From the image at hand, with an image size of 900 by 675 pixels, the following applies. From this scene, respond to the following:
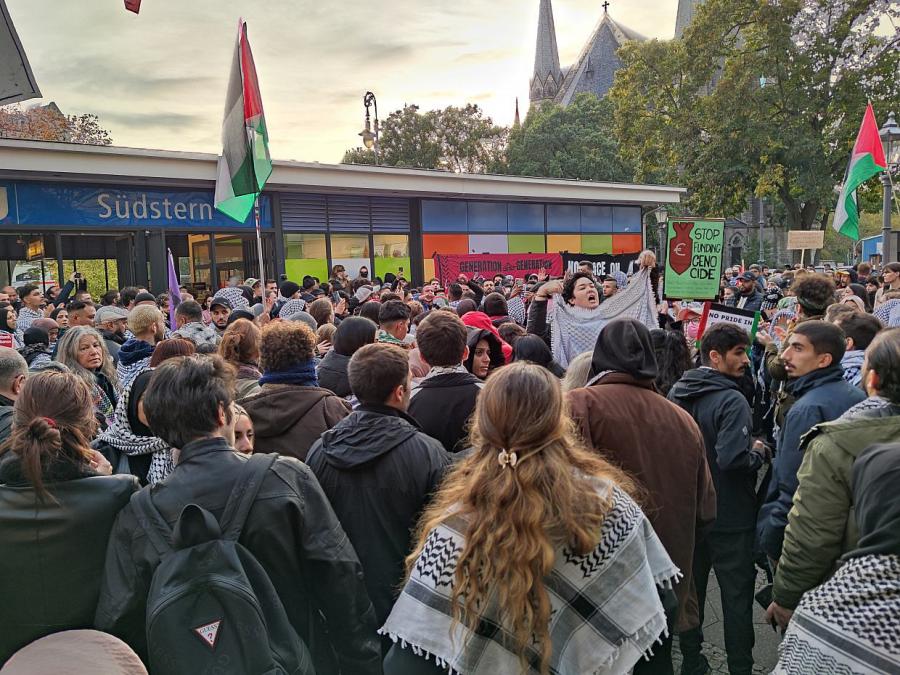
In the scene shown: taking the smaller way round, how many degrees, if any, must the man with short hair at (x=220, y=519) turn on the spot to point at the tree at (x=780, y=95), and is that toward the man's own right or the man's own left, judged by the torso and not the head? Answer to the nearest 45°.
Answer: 0° — they already face it

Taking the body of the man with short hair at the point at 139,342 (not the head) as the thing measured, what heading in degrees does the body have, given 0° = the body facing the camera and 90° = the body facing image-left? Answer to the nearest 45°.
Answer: approximately 225°

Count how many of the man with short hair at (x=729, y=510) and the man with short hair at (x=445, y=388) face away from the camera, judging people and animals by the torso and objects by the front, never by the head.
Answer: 1

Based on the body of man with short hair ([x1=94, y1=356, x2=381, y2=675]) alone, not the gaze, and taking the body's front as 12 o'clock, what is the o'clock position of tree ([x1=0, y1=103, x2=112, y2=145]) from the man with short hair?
The tree is roughly at 10 o'clock from the man with short hair.

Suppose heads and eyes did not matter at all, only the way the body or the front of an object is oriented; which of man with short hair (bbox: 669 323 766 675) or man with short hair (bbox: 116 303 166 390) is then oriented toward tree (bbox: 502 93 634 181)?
man with short hair (bbox: 116 303 166 390)

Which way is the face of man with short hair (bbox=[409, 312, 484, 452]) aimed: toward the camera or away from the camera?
away from the camera

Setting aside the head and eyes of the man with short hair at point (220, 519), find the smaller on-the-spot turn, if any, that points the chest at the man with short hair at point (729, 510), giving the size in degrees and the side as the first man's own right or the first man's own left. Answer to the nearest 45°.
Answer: approximately 45° to the first man's own right

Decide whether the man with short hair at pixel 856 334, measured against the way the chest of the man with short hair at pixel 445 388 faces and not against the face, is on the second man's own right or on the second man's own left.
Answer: on the second man's own right

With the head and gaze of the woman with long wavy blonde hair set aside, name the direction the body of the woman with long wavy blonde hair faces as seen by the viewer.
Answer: away from the camera

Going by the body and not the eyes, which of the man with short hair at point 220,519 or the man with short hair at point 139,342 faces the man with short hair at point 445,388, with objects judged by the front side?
the man with short hair at point 220,519

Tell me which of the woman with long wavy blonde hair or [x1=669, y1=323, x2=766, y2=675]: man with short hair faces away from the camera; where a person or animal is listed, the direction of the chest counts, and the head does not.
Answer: the woman with long wavy blonde hair

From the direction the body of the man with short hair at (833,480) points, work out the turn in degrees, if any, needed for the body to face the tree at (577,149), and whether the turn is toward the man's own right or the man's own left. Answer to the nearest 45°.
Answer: approximately 45° to the man's own right

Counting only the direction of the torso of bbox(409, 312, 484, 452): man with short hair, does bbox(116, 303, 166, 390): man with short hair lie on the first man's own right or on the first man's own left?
on the first man's own left
